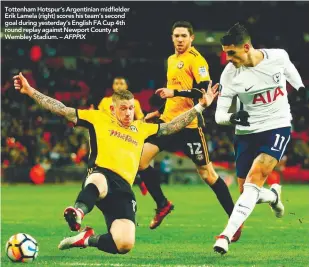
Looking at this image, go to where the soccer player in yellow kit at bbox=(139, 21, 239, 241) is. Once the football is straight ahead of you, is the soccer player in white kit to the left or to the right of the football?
left

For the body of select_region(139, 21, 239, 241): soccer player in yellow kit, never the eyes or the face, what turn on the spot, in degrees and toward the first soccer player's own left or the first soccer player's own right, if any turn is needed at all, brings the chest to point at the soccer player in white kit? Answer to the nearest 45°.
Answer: approximately 90° to the first soccer player's own left

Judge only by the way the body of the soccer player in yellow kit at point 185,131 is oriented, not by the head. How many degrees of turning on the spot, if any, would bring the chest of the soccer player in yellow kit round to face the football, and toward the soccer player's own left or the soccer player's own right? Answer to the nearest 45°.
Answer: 0° — they already face it

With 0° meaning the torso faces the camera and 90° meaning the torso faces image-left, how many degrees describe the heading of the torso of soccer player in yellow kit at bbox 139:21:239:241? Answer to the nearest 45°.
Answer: approximately 45°

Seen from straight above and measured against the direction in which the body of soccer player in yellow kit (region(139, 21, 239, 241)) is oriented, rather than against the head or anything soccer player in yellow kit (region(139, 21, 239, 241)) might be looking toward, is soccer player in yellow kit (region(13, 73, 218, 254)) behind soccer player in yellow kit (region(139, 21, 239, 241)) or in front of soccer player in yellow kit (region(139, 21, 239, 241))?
in front
